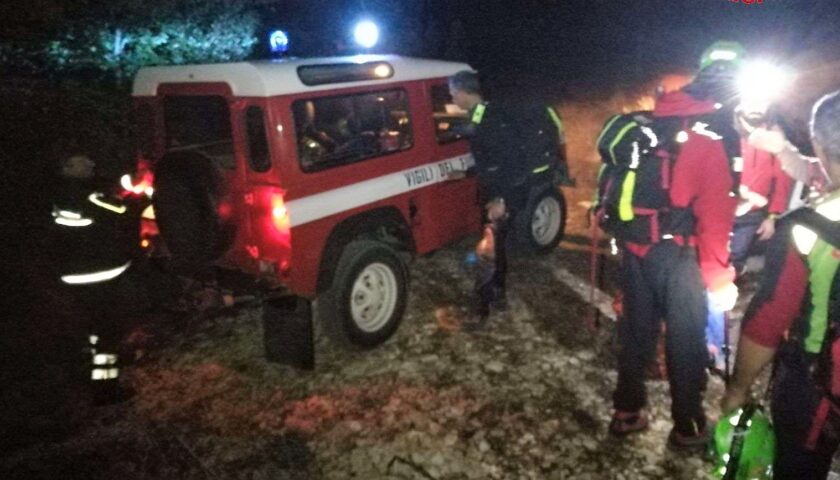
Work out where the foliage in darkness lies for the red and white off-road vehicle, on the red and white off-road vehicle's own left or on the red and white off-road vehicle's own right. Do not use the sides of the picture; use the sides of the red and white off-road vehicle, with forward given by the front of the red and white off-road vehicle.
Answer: on the red and white off-road vehicle's own left

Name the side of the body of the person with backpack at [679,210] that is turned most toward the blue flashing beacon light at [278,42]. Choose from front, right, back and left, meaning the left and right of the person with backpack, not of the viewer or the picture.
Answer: left

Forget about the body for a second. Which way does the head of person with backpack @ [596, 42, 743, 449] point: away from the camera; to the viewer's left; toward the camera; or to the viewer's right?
away from the camera

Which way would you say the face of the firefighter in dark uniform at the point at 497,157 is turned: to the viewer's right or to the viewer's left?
to the viewer's left

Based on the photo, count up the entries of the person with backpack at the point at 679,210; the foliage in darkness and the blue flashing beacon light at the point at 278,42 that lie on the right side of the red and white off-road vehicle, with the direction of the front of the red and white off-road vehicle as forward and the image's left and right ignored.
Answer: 1

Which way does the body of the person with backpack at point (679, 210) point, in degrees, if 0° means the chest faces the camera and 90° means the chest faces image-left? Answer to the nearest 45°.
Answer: approximately 225°

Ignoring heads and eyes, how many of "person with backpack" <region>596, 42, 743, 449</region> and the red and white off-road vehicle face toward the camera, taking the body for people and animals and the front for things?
0

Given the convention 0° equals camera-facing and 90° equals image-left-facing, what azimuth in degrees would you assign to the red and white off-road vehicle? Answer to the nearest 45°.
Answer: approximately 225°

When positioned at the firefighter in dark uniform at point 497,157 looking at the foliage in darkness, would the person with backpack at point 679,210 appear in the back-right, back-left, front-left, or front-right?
back-left

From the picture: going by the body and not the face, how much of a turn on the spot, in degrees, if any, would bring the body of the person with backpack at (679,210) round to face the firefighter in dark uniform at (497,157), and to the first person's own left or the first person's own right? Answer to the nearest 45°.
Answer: approximately 90° to the first person's own left

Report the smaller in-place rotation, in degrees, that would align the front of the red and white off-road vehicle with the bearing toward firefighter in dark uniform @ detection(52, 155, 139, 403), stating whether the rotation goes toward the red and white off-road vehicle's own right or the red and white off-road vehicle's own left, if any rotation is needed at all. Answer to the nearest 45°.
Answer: approximately 135° to the red and white off-road vehicle's own left

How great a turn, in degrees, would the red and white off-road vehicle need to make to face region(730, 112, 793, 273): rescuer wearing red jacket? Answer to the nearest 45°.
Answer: approximately 45° to its right
